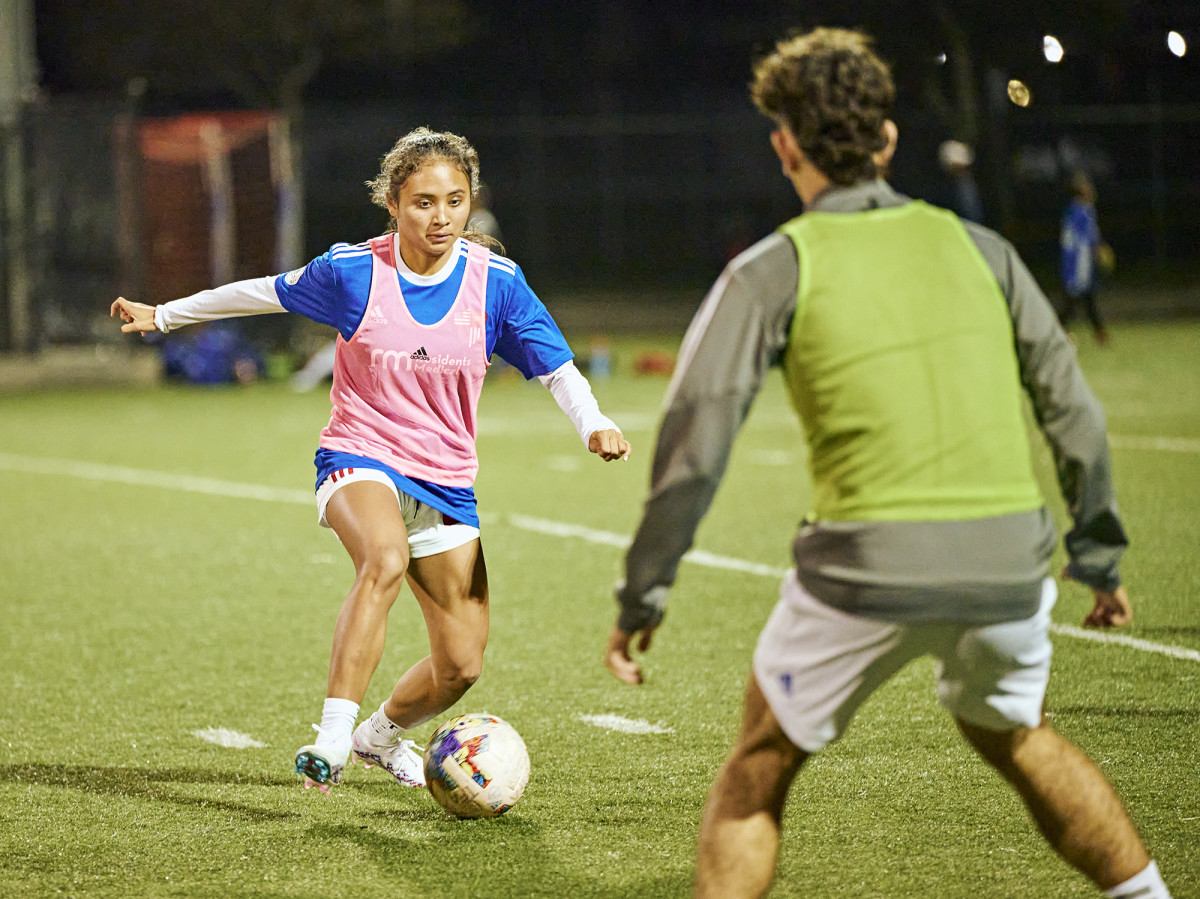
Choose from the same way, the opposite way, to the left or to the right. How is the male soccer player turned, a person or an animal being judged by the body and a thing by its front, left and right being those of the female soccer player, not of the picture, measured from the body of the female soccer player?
the opposite way

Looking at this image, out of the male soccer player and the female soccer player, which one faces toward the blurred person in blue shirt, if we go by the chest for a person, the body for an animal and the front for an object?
the male soccer player

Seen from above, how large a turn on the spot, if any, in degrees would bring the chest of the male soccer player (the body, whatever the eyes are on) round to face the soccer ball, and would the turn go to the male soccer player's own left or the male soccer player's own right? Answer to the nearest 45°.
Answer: approximately 45° to the male soccer player's own left

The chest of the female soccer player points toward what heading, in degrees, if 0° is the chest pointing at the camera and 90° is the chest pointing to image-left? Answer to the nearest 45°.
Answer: approximately 0°

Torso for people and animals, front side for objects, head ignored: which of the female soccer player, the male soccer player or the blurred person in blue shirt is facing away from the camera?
the male soccer player

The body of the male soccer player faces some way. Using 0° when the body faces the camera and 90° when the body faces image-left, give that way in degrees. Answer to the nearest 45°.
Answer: approximately 180°

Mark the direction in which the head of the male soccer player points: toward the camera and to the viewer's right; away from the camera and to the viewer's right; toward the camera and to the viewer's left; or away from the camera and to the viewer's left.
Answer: away from the camera and to the viewer's left

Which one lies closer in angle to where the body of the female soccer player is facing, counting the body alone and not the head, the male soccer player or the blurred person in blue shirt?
the male soccer player

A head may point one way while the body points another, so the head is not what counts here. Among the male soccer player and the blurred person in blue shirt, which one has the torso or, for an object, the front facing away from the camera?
the male soccer player

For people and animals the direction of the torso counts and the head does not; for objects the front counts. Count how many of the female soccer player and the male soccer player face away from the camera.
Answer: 1
